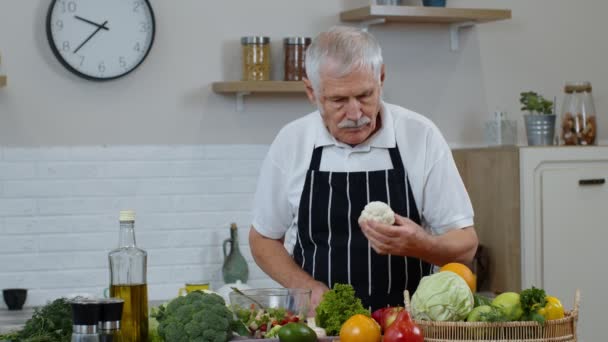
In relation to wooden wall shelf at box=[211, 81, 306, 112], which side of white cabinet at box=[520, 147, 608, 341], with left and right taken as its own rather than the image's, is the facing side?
right

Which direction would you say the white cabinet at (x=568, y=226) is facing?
toward the camera

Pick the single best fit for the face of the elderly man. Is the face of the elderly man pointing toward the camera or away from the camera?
toward the camera

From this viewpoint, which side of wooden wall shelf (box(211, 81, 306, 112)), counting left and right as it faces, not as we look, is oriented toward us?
front

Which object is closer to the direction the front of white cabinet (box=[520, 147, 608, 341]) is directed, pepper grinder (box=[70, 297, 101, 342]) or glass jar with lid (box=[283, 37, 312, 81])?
the pepper grinder

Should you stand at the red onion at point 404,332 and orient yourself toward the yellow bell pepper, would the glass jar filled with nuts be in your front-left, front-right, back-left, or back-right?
front-left

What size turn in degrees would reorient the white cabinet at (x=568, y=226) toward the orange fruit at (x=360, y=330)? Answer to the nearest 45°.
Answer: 0° — it already faces it

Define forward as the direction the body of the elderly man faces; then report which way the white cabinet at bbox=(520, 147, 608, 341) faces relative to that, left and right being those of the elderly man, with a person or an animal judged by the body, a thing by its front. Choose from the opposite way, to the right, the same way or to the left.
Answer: the same way

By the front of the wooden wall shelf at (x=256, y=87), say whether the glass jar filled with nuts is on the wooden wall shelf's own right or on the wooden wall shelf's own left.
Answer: on the wooden wall shelf's own left

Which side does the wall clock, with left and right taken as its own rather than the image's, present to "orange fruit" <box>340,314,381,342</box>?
front

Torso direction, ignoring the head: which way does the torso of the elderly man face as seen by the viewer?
toward the camera

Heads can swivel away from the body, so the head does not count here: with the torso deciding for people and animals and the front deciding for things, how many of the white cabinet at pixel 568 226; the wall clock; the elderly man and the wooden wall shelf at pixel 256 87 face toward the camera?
4

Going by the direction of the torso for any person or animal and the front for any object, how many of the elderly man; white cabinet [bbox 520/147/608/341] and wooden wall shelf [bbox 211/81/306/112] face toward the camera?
3
